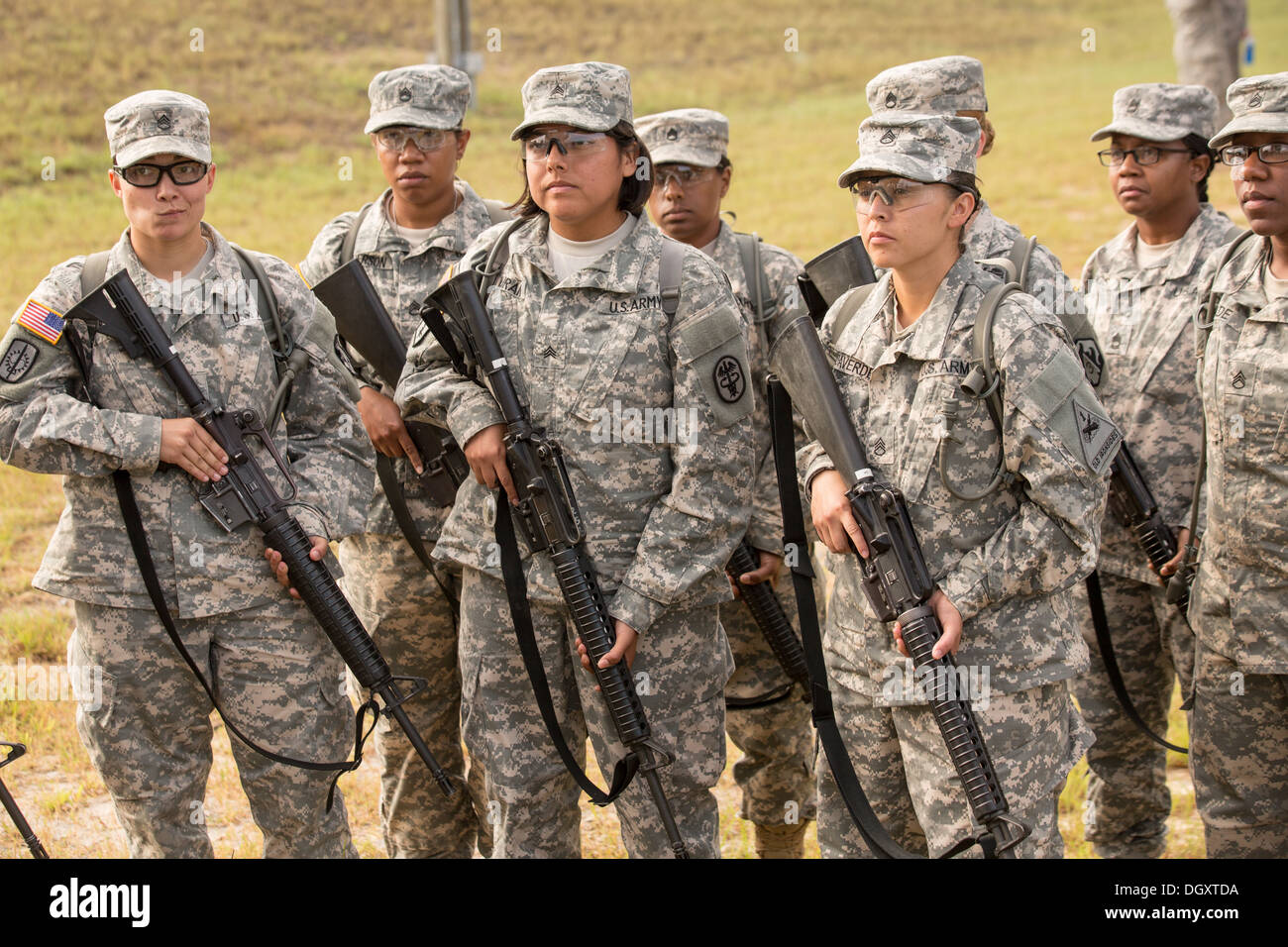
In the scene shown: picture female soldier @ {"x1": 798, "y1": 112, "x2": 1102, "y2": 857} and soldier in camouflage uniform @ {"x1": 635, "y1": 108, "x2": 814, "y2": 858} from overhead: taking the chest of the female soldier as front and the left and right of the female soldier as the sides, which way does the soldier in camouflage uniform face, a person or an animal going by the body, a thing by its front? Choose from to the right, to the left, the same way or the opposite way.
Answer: the same way

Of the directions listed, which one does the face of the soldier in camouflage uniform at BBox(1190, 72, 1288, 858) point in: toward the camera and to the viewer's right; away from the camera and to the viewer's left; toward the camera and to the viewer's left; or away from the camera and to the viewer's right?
toward the camera and to the viewer's left

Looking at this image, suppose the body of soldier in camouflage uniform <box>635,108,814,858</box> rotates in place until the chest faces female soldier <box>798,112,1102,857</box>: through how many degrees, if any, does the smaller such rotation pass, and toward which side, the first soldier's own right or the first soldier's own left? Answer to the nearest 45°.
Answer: approximately 45° to the first soldier's own left

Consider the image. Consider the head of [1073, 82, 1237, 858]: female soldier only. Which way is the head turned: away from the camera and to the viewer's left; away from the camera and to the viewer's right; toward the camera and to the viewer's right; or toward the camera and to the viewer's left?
toward the camera and to the viewer's left

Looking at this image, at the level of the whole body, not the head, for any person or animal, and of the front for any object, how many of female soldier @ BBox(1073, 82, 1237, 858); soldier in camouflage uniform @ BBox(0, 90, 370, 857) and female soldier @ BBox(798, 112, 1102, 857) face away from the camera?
0

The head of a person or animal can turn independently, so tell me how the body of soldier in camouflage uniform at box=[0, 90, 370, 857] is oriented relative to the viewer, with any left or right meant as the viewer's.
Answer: facing the viewer

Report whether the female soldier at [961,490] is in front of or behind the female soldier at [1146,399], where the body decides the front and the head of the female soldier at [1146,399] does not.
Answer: in front

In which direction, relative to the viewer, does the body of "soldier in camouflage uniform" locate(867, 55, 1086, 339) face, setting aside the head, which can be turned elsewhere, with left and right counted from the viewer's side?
facing the viewer and to the left of the viewer

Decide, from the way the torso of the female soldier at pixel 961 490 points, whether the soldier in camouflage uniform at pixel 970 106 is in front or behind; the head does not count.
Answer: behind

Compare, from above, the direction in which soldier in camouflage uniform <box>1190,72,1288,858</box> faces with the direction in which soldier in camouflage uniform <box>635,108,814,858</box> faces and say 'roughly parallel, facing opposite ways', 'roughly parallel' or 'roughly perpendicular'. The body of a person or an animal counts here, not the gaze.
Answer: roughly parallel

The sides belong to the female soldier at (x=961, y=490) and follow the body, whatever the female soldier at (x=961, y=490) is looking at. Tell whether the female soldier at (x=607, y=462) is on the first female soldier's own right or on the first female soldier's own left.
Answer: on the first female soldier's own right

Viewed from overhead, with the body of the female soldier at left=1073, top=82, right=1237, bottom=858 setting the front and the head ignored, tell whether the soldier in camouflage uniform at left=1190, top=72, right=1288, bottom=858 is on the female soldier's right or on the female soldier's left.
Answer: on the female soldier's left

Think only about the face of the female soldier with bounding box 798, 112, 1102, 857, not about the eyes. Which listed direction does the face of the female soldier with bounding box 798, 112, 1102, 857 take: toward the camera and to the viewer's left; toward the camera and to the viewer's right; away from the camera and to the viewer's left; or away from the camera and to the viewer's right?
toward the camera and to the viewer's left

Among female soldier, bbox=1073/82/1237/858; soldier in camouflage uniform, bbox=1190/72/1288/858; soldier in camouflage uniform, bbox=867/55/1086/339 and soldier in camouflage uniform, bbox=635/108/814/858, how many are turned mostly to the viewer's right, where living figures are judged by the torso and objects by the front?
0

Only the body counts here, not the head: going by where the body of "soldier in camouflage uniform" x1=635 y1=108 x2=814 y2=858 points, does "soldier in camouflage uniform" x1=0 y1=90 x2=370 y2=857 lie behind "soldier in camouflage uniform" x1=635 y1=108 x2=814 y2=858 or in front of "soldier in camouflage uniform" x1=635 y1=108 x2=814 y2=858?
in front

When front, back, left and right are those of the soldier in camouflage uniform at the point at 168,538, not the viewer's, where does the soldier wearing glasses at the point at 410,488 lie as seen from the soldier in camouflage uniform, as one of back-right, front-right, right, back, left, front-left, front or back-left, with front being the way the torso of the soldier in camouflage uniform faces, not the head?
back-left

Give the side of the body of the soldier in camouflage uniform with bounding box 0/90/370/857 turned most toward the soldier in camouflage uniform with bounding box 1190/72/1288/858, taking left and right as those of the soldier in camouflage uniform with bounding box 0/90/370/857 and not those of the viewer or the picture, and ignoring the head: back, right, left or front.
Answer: left

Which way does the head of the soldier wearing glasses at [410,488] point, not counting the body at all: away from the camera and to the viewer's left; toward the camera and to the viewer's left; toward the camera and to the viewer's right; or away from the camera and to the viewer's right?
toward the camera and to the viewer's left
